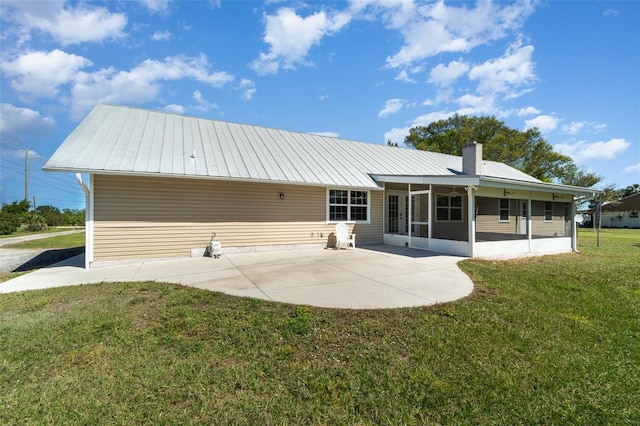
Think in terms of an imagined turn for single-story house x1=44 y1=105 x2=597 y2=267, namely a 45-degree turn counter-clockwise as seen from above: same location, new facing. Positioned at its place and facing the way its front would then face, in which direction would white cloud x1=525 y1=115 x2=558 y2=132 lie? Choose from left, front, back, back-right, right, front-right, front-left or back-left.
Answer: back-right

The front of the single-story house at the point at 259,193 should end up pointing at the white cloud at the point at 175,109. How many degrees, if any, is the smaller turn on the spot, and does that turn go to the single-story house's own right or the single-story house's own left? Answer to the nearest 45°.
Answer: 0° — it already faces it

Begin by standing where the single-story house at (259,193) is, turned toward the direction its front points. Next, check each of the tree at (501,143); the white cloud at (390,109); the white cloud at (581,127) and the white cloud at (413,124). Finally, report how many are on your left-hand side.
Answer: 0

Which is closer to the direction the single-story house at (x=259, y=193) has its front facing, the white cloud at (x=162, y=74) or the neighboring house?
the white cloud

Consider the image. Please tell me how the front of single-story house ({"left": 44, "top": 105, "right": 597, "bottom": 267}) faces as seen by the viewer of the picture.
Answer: facing away from the viewer and to the left of the viewer

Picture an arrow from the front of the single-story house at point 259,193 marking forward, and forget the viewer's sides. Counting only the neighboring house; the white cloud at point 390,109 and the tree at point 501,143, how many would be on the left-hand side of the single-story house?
0
